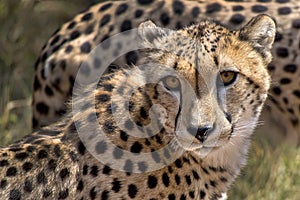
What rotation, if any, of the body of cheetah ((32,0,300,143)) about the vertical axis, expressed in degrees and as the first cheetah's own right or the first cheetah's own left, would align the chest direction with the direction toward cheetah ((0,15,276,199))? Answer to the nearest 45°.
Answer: approximately 90° to the first cheetah's own right

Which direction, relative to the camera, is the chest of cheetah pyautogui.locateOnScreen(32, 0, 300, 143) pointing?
to the viewer's right

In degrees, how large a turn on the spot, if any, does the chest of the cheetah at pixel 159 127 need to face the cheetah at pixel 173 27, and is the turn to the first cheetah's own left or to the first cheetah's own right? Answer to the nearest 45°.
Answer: approximately 135° to the first cheetah's own left

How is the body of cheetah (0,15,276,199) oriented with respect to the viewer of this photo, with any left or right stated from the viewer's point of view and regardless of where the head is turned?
facing the viewer and to the right of the viewer
